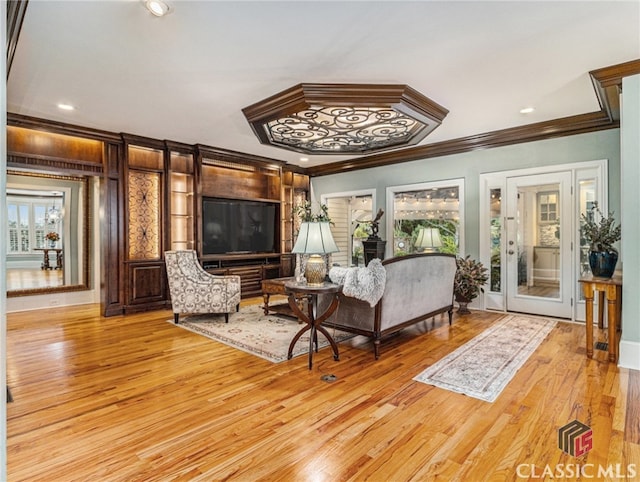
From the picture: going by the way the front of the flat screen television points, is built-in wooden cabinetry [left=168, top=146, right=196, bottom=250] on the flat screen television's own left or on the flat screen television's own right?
on the flat screen television's own right

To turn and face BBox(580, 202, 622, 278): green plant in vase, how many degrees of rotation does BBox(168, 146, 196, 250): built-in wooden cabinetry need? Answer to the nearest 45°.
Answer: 0° — it already faces it

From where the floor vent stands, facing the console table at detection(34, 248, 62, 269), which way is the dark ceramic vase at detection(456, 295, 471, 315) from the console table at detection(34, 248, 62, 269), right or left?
right

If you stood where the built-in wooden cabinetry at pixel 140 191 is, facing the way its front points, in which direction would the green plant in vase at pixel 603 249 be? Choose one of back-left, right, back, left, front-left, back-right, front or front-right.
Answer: front

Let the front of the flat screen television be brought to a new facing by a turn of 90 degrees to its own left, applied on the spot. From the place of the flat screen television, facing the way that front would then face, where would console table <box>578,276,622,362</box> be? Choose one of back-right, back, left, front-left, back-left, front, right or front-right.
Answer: right

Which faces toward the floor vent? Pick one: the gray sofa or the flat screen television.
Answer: the flat screen television

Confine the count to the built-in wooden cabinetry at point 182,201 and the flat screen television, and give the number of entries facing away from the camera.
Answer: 0

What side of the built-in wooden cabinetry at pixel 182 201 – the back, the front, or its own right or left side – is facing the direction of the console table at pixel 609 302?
front

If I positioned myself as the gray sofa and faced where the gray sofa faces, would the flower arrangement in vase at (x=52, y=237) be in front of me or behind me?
in front

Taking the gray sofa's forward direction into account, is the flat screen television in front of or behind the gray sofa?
in front

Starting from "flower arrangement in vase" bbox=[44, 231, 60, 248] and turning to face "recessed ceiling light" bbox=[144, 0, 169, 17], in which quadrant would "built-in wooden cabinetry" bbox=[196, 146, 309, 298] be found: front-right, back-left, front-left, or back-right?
front-left

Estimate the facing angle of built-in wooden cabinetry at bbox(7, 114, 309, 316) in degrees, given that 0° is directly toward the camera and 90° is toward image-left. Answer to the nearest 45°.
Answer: approximately 315°

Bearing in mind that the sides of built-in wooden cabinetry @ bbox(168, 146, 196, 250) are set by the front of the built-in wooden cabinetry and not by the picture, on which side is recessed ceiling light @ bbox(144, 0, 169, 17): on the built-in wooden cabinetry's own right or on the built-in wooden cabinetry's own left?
on the built-in wooden cabinetry's own right

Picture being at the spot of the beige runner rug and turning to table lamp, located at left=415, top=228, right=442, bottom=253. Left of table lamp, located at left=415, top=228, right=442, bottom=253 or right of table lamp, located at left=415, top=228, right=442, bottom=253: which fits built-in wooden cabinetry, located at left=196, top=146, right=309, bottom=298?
left

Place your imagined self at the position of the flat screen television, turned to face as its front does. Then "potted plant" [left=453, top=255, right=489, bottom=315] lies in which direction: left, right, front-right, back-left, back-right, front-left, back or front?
front

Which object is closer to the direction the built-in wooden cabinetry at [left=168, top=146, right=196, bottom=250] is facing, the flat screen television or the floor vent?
the floor vent

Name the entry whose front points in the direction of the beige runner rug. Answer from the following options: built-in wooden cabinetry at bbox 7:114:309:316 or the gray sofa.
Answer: the built-in wooden cabinetry

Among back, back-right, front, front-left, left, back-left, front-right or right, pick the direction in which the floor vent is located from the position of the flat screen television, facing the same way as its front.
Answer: front
